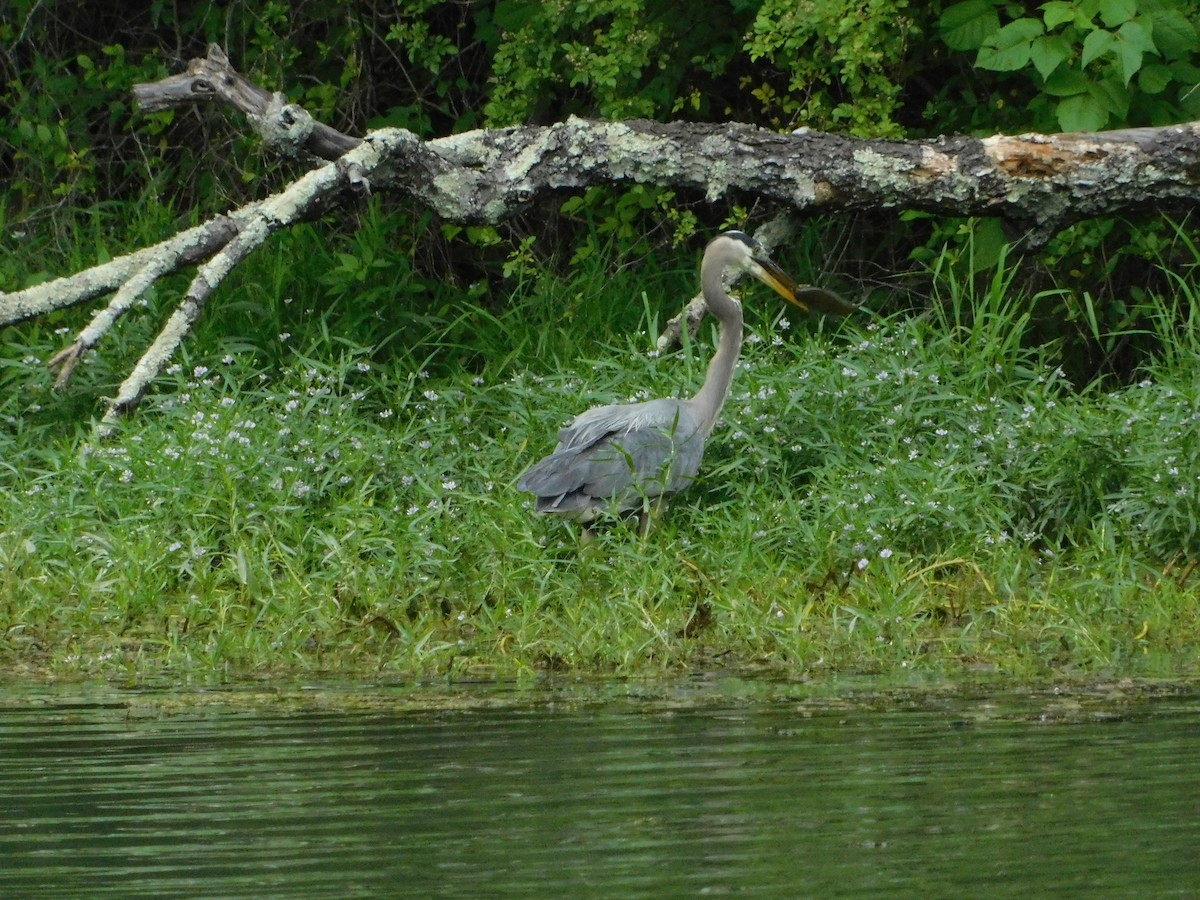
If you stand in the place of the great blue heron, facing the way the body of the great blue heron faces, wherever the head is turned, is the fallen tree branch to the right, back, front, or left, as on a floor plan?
left

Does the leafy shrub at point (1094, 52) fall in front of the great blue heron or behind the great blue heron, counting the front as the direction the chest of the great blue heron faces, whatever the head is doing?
in front

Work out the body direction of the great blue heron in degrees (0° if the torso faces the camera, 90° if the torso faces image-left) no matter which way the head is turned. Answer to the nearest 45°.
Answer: approximately 270°
